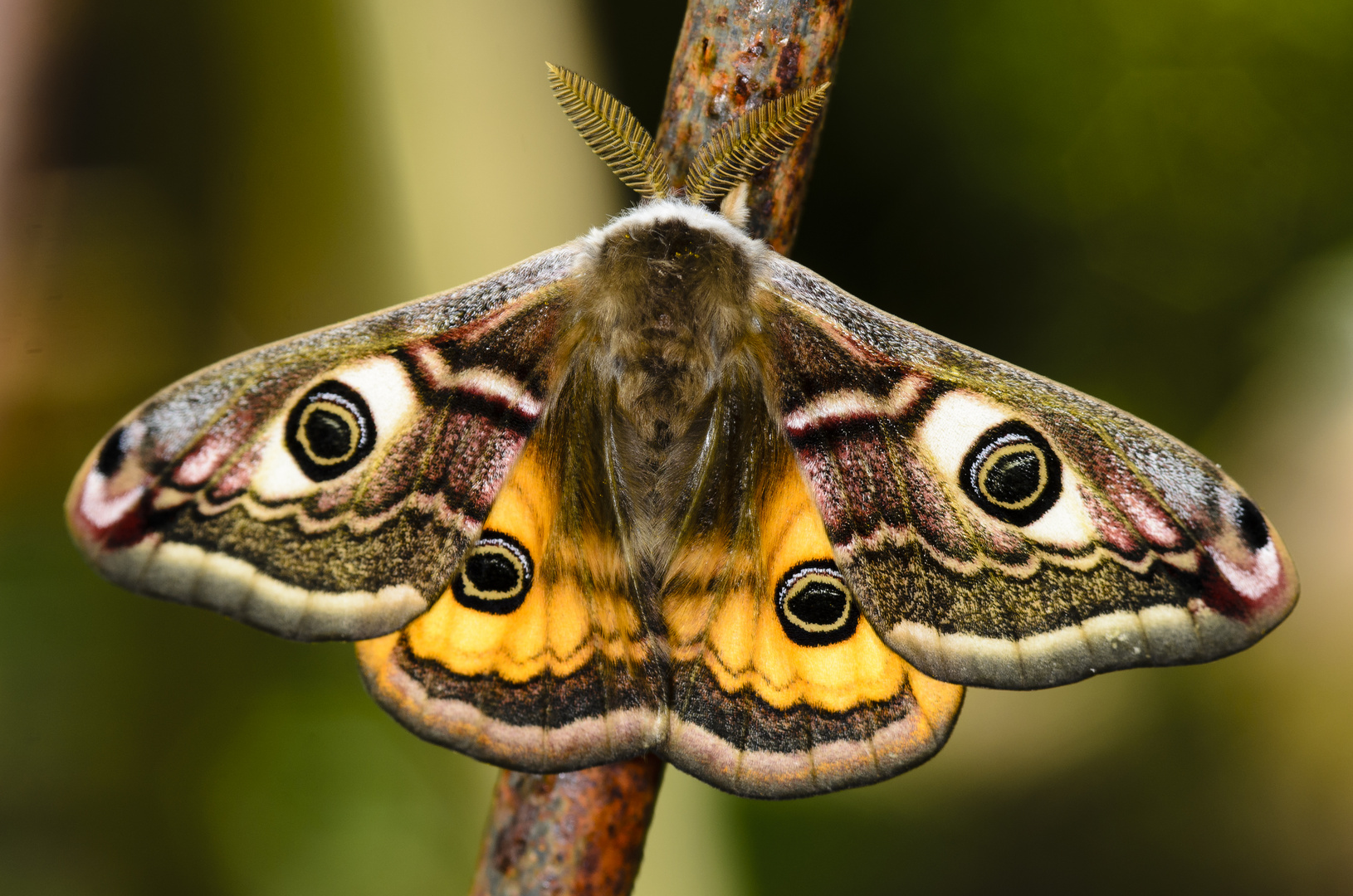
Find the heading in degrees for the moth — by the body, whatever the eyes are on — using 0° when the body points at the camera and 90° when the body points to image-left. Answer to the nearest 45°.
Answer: approximately 180°
